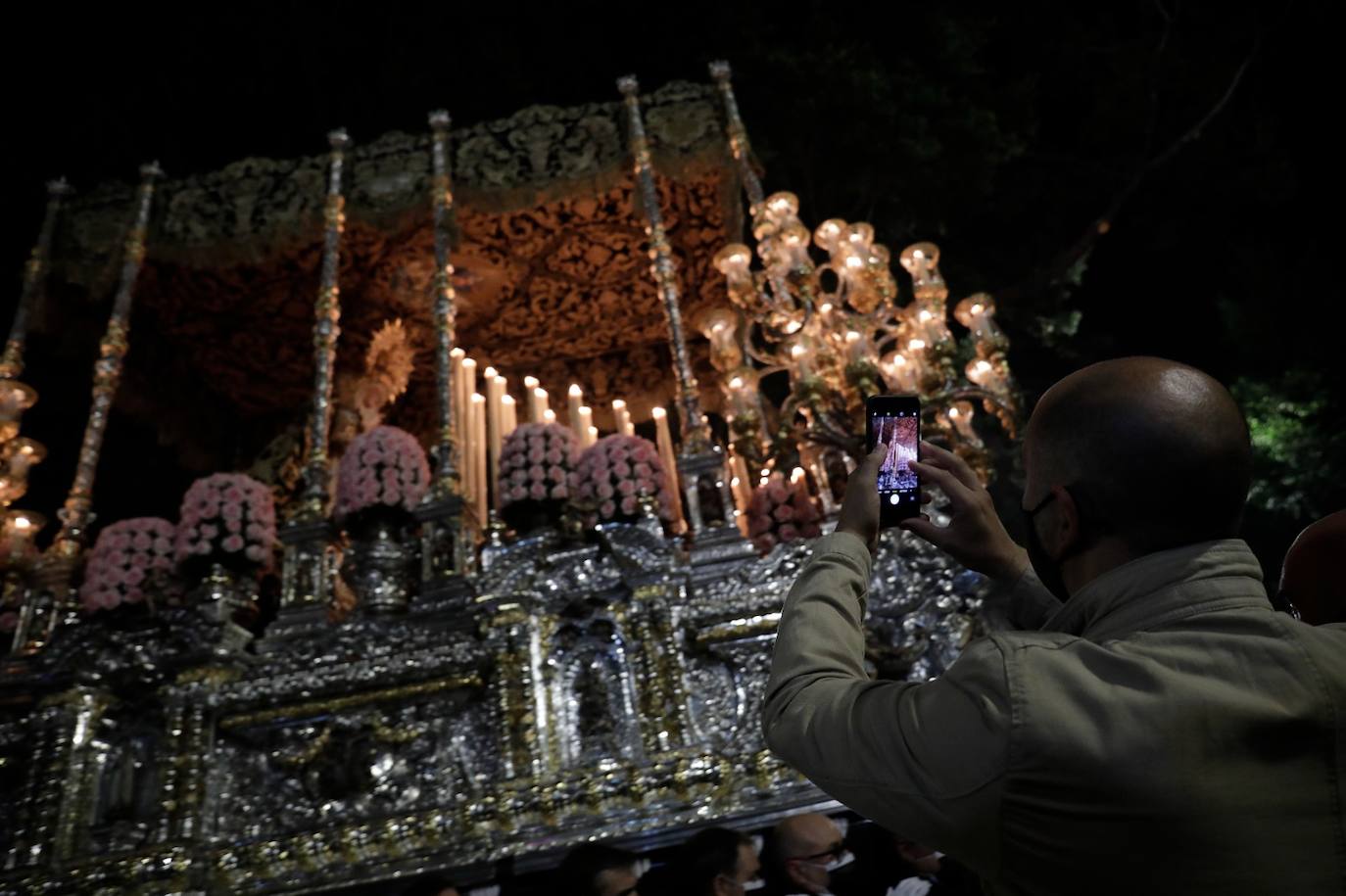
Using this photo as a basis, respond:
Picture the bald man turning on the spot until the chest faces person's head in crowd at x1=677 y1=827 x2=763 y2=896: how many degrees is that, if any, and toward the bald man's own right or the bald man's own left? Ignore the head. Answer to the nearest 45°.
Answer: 0° — they already face them

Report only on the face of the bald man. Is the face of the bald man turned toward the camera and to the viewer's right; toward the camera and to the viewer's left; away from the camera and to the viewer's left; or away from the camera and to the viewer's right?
away from the camera and to the viewer's left

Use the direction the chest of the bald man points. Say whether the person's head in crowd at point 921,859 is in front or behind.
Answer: in front
